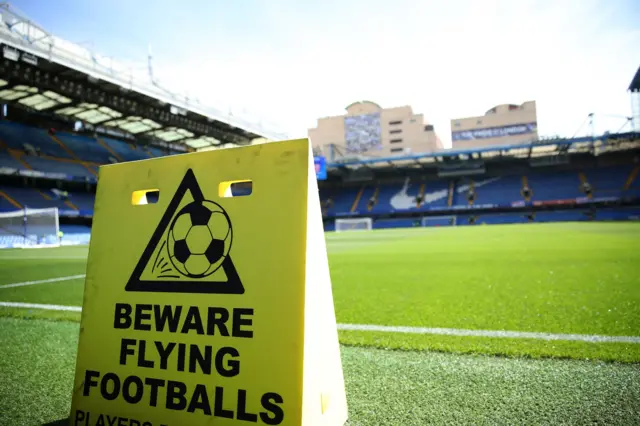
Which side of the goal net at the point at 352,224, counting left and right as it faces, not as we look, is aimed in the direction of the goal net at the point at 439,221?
left

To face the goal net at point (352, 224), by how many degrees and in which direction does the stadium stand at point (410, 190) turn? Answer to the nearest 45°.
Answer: approximately 90° to its right

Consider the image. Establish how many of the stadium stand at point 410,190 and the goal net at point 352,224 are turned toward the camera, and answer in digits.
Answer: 2

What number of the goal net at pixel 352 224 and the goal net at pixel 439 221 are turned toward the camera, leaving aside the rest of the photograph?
2

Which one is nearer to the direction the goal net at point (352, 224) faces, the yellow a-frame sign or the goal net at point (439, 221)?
the yellow a-frame sign

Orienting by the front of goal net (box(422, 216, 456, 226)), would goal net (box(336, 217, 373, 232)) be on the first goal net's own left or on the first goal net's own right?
on the first goal net's own right

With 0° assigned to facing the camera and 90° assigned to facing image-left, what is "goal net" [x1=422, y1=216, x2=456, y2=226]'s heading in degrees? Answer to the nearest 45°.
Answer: approximately 0°
